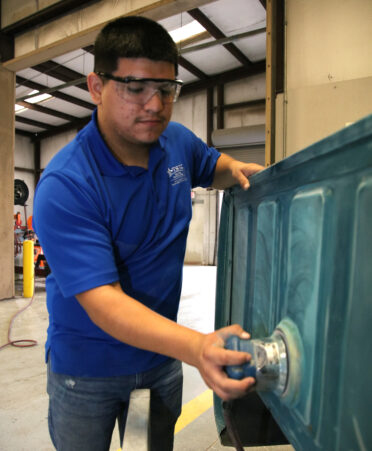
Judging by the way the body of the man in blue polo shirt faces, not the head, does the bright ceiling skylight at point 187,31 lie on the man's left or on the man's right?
on the man's left

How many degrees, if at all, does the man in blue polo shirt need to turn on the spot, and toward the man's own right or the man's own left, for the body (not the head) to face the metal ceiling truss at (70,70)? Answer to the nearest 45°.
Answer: approximately 135° to the man's own left

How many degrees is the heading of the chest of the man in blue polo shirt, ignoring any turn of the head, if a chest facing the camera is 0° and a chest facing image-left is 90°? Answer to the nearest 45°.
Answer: approximately 315°

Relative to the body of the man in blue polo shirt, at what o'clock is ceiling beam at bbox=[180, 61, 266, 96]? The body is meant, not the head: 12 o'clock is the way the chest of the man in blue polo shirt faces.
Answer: The ceiling beam is roughly at 8 o'clock from the man in blue polo shirt.

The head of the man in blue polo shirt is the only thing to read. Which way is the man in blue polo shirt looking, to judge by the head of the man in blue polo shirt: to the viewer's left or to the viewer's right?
to the viewer's right

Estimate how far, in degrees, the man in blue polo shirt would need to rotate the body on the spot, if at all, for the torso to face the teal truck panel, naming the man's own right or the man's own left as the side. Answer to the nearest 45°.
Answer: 0° — they already face it

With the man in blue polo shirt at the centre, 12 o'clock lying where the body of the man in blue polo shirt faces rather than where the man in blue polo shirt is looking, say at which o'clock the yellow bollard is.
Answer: The yellow bollard is roughly at 7 o'clock from the man in blue polo shirt.

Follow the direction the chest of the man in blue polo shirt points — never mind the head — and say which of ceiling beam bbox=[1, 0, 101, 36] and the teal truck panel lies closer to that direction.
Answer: the teal truck panel

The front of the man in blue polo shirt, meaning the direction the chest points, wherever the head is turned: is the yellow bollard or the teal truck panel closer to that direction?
the teal truck panel

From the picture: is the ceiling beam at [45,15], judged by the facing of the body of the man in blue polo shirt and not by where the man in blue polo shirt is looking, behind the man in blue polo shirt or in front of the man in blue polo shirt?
behind
